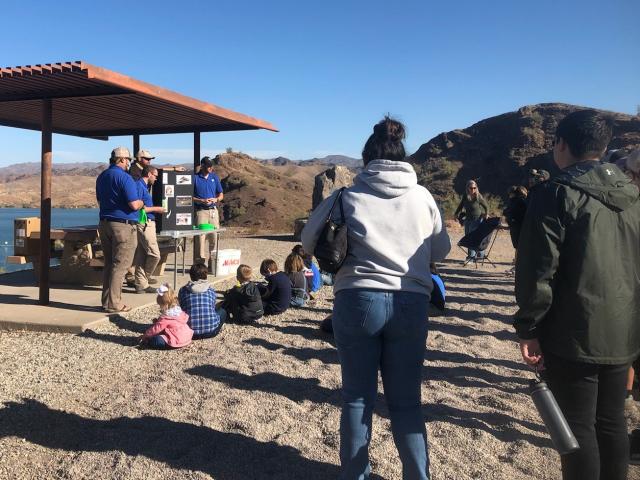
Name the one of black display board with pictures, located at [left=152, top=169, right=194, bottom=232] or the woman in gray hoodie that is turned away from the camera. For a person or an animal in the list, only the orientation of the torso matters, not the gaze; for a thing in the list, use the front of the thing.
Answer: the woman in gray hoodie

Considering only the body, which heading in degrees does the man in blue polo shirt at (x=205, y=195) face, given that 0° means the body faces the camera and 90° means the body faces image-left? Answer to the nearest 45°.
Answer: approximately 0°

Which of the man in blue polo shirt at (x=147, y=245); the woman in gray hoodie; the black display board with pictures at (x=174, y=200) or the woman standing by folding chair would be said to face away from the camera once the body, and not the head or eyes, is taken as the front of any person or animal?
the woman in gray hoodie

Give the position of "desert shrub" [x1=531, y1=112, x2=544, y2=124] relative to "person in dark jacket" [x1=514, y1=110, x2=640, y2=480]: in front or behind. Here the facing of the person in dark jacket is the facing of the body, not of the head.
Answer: in front

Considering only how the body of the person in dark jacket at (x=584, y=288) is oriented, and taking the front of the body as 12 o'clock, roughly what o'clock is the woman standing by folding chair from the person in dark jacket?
The woman standing by folding chair is roughly at 1 o'clock from the person in dark jacket.

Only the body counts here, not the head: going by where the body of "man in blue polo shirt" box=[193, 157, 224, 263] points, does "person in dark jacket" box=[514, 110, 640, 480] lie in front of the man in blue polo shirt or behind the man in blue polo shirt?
in front

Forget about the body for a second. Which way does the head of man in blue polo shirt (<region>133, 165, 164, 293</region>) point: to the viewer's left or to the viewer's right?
to the viewer's right

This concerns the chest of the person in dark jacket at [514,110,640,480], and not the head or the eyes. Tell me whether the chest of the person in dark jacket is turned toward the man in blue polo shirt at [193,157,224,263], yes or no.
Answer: yes

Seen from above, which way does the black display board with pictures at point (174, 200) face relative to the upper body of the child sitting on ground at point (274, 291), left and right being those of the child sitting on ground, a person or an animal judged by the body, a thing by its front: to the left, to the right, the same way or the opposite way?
the opposite way

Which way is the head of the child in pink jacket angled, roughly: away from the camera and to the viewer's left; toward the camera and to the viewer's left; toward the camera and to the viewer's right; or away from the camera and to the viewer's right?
away from the camera and to the viewer's left

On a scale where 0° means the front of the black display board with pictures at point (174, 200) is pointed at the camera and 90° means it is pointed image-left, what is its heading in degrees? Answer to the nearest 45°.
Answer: approximately 315°

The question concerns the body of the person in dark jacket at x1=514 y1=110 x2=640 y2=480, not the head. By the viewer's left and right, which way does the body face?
facing away from the viewer and to the left of the viewer

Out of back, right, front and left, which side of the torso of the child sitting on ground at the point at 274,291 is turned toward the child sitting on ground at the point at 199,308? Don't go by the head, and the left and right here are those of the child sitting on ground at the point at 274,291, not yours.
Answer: left

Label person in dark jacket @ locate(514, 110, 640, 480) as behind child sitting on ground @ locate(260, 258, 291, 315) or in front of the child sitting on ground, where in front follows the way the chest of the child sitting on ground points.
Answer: behind

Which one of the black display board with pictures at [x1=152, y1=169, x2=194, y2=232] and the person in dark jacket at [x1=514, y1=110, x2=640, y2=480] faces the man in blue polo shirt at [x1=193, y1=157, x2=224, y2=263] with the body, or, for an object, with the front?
the person in dark jacket

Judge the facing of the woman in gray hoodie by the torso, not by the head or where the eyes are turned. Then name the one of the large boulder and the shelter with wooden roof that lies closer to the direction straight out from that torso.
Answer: the large boulder

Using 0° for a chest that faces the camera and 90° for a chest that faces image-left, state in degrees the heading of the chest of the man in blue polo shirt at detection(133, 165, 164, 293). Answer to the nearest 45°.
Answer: approximately 270°

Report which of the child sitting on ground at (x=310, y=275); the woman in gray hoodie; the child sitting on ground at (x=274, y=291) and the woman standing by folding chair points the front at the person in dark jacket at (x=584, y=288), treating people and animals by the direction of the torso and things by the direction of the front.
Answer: the woman standing by folding chair
